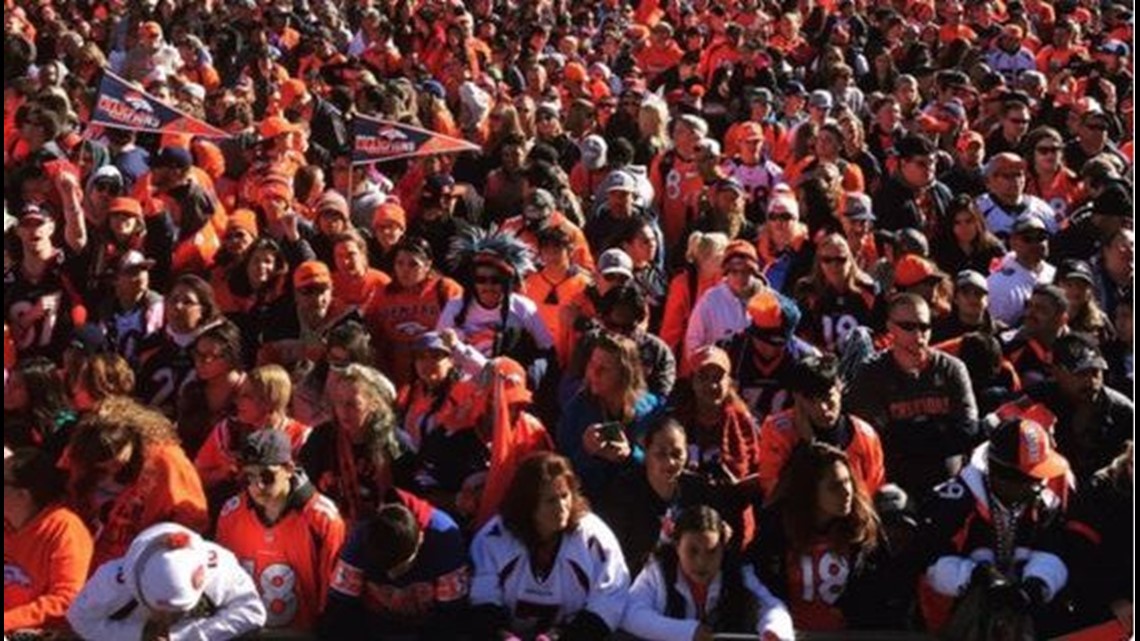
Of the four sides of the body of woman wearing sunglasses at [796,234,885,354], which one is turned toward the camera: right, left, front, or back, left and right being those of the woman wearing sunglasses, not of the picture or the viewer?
front

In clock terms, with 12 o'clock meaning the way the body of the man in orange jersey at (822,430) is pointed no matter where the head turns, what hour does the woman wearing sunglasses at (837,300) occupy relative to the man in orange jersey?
The woman wearing sunglasses is roughly at 6 o'clock from the man in orange jersey.

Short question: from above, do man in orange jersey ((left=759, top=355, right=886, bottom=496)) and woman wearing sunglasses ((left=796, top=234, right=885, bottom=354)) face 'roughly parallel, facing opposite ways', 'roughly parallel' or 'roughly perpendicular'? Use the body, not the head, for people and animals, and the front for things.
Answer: roughly parallel

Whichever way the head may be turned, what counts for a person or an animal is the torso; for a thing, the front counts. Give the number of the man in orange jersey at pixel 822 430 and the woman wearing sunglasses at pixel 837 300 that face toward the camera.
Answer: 2

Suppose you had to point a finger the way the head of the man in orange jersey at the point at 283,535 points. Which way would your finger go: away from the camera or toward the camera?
toward the camera

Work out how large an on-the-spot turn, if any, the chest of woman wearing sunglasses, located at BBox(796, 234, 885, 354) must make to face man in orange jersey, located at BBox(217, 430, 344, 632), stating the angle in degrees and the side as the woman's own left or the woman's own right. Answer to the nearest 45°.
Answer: approximately 45° to the woman's own right

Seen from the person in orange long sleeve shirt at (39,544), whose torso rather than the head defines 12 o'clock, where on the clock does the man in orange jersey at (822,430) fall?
the man in orange jersey at (822,430) is roughly at 8 o'clock from the person in orange long sleeve shirt at (39,544).

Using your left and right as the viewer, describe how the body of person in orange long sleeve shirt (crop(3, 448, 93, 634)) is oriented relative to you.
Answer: facing the viewer and to the left of the viewer

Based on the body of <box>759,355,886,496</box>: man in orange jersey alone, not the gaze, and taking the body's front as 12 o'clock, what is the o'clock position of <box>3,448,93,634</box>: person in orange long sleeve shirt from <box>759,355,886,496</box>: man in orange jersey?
<box>3,448,93,634</box>: person in orange long sleeve shirt is roughly at 2 o'clock from <box>759,355,886,496</box>: man in orange jersey.

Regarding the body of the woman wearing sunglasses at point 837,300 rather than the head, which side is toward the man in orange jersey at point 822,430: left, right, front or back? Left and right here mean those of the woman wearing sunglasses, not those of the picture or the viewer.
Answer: front

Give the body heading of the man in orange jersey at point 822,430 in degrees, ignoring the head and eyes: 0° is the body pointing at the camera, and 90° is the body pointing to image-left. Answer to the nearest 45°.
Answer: approximately 0°
